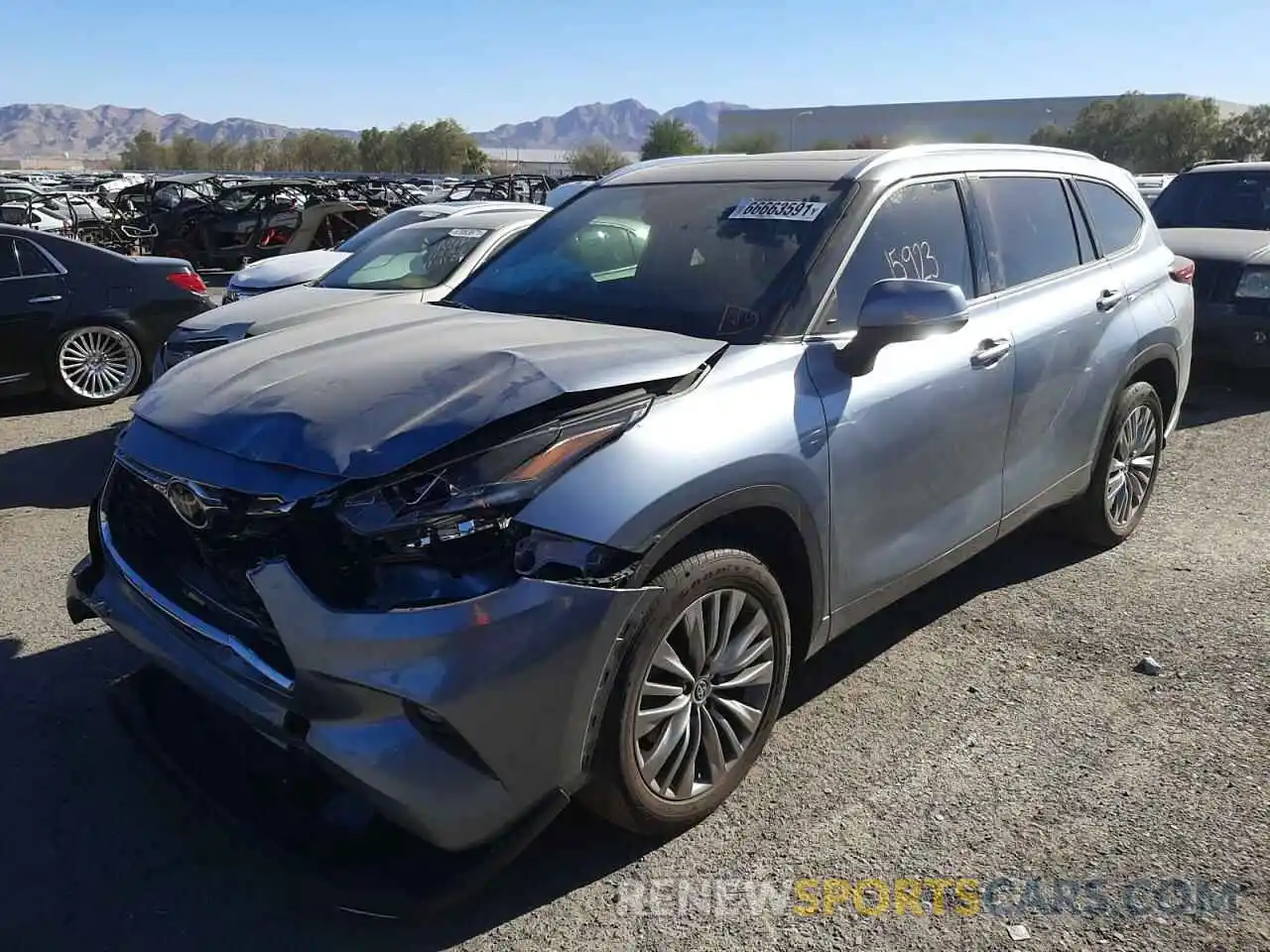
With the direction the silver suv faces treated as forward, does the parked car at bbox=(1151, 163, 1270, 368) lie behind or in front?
behind

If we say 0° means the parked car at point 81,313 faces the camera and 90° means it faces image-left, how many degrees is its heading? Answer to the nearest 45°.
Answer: approximately 90°

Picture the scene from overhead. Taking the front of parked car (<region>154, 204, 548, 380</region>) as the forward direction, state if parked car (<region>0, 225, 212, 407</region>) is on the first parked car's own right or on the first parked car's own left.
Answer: on the first parked car's own right

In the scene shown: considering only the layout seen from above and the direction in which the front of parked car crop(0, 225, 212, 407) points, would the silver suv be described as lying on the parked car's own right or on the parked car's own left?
on the parked car's own left

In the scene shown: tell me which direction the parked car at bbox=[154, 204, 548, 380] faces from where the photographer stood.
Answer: facing the viewer and to the left of the viewer

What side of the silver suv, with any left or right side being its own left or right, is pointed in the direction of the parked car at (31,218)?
right

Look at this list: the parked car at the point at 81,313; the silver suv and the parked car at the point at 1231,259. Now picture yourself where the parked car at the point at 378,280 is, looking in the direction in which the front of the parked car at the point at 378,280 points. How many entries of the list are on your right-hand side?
1

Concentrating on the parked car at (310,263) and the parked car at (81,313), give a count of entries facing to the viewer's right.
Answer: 0

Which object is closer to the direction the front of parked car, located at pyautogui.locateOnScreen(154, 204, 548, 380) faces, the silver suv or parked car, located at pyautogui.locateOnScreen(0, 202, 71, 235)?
the silver suv

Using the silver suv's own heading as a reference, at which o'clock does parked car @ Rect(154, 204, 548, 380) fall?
The parked car is roughly at 4 o'clock from the silver suv.

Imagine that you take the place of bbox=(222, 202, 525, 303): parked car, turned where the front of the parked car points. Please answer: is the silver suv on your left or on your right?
on your left

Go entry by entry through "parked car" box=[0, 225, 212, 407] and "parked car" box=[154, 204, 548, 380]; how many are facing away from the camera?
0

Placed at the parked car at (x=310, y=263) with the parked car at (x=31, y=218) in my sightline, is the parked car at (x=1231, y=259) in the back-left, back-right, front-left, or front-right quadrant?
back-right
